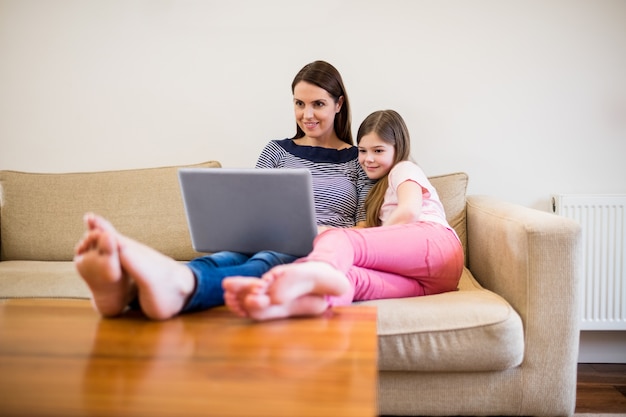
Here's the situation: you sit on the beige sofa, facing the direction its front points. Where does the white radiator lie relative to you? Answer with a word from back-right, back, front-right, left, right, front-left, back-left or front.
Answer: back-left

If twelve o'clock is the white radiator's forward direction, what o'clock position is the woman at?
The woman is roughly at 1 o'clock from the white radiator.

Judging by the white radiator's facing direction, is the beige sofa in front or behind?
in front

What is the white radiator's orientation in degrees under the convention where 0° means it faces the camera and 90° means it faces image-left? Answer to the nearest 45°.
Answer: approximately 0°

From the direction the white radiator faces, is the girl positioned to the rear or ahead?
ahead

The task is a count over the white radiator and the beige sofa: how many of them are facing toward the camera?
2
